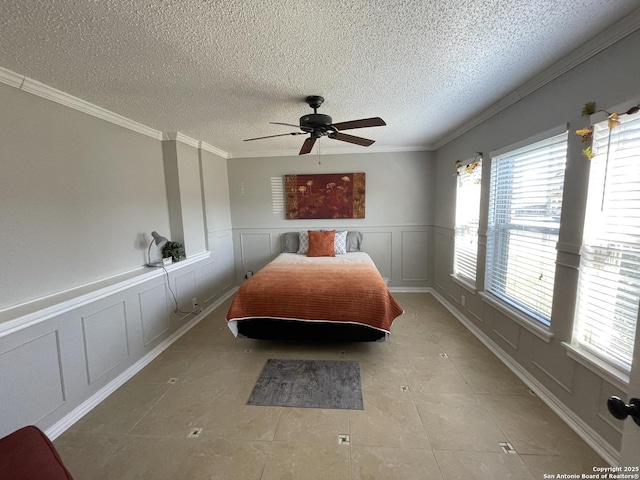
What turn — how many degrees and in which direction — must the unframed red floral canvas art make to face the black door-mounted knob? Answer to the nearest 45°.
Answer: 0° — it already faces it

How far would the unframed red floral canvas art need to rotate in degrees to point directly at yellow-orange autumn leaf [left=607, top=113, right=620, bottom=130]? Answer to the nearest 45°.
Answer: approximately 45° to its left

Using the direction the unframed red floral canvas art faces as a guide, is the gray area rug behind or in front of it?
in front

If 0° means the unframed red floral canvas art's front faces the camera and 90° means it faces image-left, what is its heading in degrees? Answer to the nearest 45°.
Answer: approximately 0°

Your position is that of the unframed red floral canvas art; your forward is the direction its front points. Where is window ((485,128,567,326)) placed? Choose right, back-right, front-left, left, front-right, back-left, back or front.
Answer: front-left

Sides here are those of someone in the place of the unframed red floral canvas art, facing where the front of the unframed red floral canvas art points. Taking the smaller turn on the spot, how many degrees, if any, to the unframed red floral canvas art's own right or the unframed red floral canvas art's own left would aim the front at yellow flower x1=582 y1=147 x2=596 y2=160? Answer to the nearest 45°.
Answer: approximately 45° to the unframed red floral canvas art's own left

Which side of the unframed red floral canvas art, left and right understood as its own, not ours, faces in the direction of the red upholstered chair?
front
